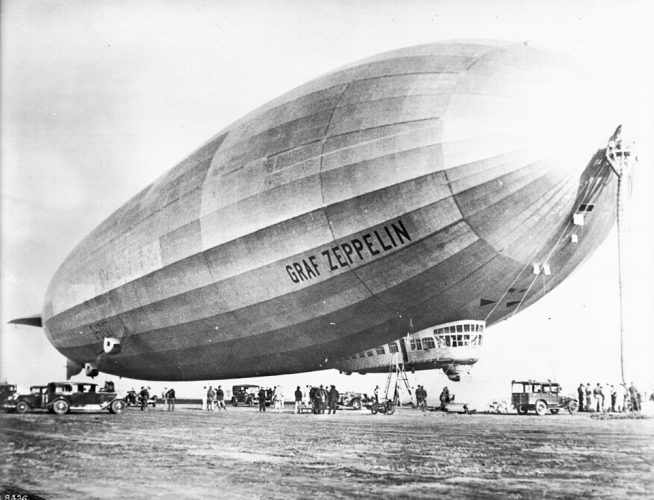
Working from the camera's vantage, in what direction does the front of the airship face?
facing the viewer and to the right of the viewer

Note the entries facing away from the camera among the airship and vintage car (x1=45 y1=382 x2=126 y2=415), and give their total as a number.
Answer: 0
